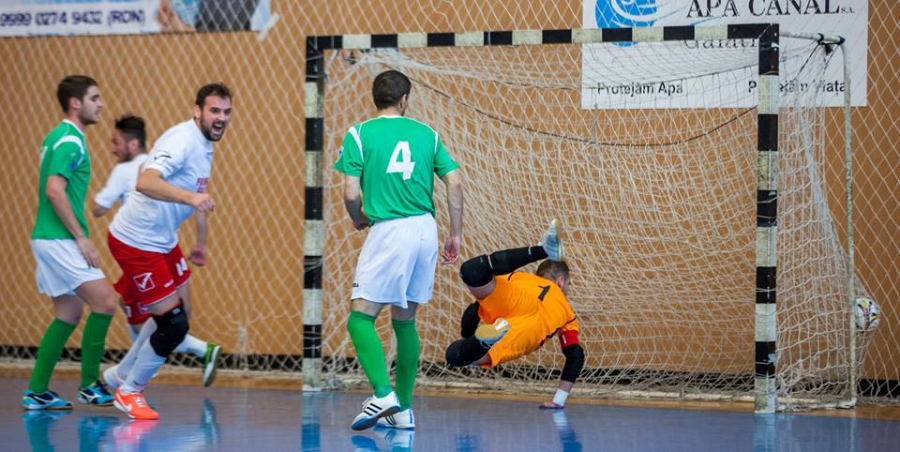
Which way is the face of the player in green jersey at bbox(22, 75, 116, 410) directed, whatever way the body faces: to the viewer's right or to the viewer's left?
to the viewer's right

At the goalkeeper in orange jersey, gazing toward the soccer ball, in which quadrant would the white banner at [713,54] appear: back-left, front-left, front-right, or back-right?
front-left

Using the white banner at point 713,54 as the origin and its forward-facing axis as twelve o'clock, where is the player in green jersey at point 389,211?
The player in green jersey is roughly at 1 o'clock from the white banner.

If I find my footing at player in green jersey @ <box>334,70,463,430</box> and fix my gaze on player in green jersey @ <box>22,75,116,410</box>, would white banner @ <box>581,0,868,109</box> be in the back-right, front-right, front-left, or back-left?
back-right

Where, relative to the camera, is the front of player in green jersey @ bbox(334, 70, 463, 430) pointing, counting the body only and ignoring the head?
away from the camera

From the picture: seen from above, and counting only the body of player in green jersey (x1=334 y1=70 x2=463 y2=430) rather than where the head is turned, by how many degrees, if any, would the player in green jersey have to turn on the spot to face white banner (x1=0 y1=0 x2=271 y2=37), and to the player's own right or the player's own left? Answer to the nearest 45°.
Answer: approximately 45° to the player's own left

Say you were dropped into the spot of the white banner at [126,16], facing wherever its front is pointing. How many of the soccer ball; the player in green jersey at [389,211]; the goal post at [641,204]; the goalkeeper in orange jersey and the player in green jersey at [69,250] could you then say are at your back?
0

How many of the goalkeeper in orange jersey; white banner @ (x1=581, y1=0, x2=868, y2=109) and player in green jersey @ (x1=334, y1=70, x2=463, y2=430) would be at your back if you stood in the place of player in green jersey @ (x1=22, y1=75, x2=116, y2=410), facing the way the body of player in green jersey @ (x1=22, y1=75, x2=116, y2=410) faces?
0

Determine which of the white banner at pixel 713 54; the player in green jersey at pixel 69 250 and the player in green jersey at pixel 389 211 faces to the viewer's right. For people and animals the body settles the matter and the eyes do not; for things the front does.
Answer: the player in green jersey at pixel 69 250

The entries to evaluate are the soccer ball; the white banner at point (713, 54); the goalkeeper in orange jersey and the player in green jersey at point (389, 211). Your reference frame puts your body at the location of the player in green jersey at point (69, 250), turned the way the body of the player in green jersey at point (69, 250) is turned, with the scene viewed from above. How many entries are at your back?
0

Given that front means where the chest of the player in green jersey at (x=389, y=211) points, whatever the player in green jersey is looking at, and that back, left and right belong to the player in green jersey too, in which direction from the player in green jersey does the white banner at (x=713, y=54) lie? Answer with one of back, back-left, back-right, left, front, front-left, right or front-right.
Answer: front-right

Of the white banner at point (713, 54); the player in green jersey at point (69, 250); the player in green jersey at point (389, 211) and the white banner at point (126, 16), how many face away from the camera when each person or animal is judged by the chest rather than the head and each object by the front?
1

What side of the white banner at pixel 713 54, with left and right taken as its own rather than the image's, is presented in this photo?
front

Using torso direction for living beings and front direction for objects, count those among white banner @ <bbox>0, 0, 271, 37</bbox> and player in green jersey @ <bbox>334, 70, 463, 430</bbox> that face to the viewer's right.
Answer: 0

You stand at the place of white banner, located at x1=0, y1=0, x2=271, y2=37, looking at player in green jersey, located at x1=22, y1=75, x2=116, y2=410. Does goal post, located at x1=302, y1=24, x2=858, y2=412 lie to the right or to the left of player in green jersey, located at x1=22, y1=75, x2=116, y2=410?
left

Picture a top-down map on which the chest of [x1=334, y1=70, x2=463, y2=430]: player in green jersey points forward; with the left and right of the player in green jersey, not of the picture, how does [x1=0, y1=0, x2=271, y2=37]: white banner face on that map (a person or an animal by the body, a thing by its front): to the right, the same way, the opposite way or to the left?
the opposite way

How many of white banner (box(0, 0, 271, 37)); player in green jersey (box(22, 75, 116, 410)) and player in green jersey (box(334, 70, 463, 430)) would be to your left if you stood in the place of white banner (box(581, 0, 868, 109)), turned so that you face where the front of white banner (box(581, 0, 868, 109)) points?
0

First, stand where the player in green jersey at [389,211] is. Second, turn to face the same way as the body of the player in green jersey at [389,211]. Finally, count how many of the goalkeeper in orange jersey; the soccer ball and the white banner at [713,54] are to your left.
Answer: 0

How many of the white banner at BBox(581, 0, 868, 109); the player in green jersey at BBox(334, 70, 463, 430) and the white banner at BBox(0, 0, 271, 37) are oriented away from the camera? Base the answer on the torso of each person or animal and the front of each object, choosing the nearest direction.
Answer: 1

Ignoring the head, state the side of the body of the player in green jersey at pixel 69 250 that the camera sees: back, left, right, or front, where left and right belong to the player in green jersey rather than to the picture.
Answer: right
